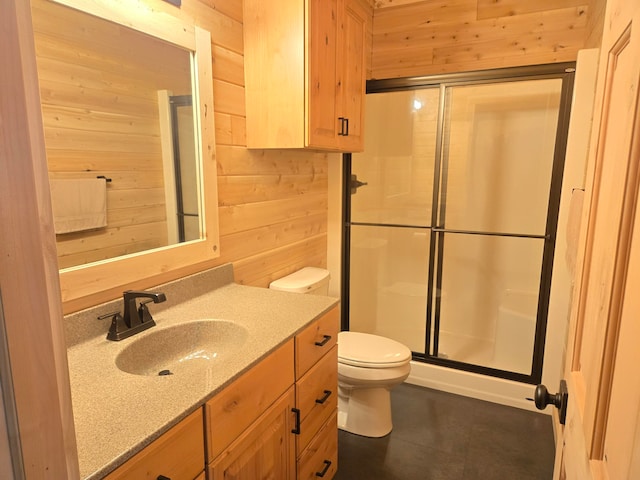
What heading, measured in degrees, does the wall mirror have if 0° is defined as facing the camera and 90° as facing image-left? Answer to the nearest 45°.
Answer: approximately 315°

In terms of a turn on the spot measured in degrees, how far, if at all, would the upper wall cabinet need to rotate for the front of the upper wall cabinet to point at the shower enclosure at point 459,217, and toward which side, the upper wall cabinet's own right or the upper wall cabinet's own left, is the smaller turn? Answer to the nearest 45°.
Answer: approximately 90° to the upper wall cabinet's own left

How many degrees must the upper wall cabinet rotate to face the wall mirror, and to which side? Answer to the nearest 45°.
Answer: approximately 90° to its right

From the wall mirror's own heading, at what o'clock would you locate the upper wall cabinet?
The upper wall cabinet is roughly at 10 o'clock from the wall mirror.

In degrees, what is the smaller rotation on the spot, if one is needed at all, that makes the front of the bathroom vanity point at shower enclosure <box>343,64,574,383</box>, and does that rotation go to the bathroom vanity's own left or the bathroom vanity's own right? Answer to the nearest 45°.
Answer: approximately 90° to the bathroom vanity's own left

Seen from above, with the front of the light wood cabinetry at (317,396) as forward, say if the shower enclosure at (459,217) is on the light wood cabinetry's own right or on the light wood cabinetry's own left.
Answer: on the light wood cabinetry's own left

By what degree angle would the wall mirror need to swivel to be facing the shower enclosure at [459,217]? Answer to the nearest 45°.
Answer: approximately 45° to its left
